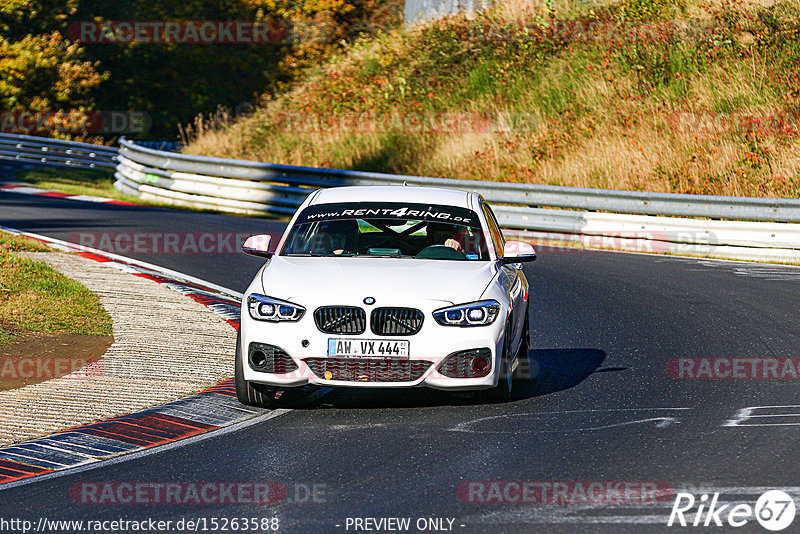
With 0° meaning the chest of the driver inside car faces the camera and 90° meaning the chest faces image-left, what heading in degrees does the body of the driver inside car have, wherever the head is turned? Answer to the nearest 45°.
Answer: approximately 0°

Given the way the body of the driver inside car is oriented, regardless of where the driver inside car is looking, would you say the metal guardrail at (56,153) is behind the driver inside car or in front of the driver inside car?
behind

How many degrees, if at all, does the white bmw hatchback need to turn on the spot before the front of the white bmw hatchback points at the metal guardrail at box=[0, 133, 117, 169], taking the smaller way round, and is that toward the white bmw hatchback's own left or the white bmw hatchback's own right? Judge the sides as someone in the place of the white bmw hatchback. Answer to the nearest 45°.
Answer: approximately 180°

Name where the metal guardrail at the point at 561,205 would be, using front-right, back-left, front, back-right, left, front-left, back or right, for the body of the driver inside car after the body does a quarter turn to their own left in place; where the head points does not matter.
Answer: left

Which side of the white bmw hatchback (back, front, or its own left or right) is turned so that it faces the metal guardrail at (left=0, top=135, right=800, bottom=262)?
back
